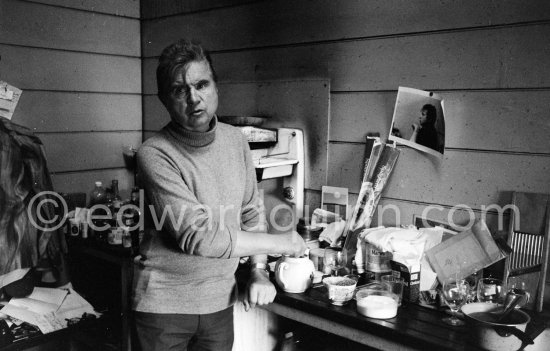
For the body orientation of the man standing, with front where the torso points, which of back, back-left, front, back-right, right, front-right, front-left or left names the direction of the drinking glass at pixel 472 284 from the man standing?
front-left

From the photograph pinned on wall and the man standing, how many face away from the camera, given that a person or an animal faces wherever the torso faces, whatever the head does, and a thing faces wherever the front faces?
0

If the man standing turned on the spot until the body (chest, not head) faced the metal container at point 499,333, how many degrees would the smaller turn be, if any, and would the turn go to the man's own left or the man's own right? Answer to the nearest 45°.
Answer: approximately 45° to the man's own left

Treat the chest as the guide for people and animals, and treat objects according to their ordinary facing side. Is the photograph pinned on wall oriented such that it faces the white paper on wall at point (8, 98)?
no

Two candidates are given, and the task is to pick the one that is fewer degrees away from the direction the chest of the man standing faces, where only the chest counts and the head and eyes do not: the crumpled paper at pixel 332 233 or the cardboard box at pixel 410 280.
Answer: the cardboard box

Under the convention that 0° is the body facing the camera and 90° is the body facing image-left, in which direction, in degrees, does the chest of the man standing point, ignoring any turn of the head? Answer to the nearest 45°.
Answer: approximately 315°

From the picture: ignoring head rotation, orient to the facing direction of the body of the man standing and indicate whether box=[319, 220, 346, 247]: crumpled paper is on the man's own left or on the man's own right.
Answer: on the man's own left

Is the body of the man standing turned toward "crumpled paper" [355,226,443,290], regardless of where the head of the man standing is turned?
no

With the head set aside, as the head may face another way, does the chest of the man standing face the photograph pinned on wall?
no

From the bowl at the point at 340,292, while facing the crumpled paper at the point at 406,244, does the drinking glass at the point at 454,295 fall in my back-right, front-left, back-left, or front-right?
front-right

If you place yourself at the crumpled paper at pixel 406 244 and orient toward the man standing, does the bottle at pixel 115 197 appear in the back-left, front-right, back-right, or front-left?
front-right

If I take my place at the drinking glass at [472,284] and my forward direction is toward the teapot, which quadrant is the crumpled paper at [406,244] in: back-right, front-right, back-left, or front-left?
front-right

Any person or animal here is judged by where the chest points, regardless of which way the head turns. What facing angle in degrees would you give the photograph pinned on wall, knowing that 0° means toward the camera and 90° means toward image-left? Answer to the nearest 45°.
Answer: approximately 0°
